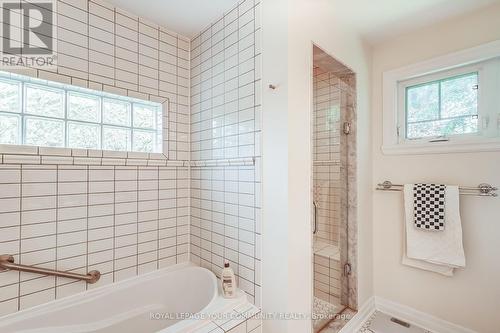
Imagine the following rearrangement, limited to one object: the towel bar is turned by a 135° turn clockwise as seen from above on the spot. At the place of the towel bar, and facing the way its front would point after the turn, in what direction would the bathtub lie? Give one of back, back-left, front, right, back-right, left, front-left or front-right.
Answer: left

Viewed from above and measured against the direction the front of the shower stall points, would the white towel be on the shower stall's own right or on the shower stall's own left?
on the shower stall's own left

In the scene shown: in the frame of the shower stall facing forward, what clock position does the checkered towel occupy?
The checkered towel is roughly at 10 o'clock from the shower stall.

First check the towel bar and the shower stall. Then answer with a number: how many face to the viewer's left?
0

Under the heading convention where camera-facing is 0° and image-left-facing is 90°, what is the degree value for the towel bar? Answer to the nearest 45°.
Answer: approximately 0°

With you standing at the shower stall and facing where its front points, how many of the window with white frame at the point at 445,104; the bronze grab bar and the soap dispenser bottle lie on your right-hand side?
2

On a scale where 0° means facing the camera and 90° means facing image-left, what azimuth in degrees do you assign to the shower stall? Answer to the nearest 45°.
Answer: approximately 315°

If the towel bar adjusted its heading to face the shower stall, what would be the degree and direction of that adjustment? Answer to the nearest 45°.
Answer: approximately 45° to its right

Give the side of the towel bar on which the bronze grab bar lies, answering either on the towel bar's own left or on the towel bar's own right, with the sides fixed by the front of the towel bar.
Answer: on the towel bar's own right

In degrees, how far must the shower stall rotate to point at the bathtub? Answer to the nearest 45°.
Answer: approximately 90° to its right
